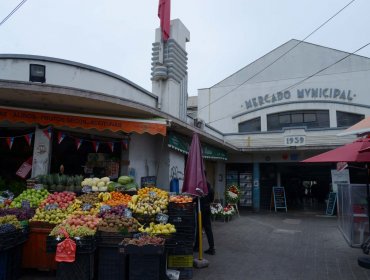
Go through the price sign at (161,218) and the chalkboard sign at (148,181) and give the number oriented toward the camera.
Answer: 2

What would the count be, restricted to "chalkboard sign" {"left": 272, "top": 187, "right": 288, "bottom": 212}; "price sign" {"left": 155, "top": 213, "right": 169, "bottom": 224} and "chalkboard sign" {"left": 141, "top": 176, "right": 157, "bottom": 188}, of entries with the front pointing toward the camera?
3

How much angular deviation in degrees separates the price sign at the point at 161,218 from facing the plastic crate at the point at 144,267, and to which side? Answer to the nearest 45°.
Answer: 0° — it already faces it

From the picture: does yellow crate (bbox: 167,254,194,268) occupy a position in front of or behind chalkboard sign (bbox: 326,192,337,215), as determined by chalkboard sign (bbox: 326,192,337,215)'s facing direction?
in front

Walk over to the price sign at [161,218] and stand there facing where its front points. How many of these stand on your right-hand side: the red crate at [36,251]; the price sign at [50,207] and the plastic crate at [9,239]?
3

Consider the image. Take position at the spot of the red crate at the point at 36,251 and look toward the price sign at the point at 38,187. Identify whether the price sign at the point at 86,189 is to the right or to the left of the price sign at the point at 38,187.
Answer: right

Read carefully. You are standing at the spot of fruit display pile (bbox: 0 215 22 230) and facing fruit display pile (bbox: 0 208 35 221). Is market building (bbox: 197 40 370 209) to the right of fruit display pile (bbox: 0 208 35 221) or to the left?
right

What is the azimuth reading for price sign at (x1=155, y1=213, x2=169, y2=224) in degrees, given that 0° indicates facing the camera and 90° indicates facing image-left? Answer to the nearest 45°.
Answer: approximately 0°

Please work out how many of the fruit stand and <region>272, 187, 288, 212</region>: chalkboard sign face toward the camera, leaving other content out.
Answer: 2

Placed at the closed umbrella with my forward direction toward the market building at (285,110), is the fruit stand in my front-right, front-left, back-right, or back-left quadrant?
back-left

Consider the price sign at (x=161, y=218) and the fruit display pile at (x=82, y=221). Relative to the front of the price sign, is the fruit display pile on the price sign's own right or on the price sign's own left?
on the price sign's own right

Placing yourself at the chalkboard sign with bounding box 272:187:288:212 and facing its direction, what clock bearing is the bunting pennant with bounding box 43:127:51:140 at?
The bunting pennant is roughly at 1 o'clock from the chalkboard sign.
